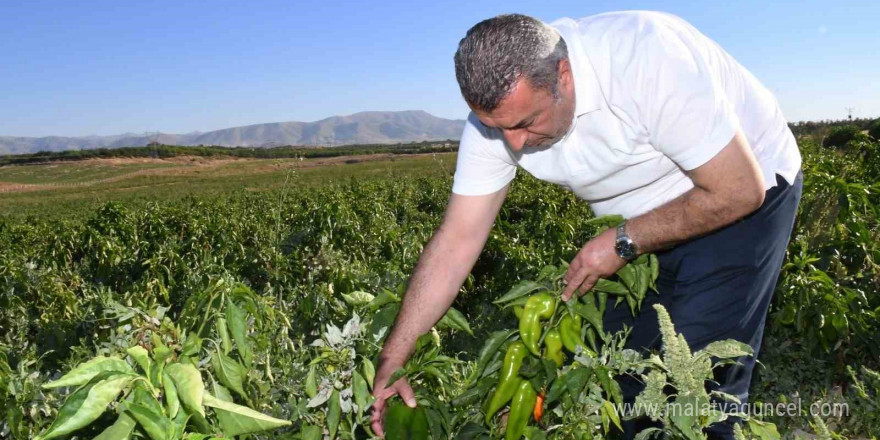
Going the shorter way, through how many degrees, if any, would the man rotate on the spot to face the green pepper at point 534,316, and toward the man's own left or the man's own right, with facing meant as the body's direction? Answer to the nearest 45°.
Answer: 0° — they already face it

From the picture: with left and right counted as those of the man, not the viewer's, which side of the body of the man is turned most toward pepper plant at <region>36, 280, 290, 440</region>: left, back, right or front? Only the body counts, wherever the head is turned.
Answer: front

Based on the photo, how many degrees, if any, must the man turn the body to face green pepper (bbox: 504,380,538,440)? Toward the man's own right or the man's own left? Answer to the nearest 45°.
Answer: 0° — they already face it

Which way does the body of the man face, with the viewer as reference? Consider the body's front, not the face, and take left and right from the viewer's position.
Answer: facing the viewer and to the left of the viewer

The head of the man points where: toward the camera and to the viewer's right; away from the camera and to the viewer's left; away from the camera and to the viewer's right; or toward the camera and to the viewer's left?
toward the camera and to the viewer's left
